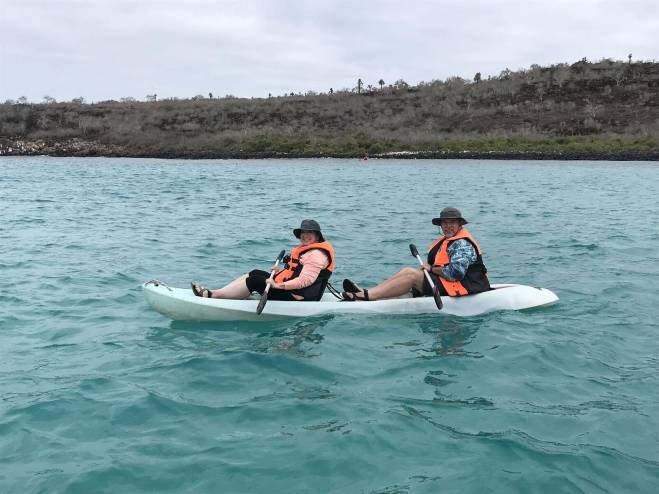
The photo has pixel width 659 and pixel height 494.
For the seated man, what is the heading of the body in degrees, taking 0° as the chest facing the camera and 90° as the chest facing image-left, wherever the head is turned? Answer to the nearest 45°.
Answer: approximately 90°

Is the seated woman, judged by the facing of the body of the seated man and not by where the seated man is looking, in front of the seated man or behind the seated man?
in front

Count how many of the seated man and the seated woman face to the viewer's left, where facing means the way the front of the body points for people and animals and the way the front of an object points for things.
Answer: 2

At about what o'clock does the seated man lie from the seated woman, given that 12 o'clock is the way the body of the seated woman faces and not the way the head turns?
The seated man is roughly at 6 o'clock from the seated woman.

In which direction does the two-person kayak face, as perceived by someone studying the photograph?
facing to the left of the viewer

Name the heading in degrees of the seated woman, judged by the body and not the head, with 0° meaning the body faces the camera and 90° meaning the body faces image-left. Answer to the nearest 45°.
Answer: approximately 90°
